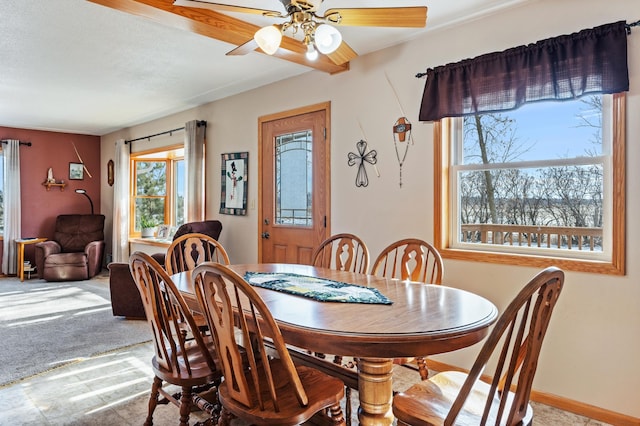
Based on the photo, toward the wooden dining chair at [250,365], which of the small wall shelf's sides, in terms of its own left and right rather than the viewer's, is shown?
front

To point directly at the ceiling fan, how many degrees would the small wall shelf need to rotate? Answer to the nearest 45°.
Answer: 0° — it already faces it

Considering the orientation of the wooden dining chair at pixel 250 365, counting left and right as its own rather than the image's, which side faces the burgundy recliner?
left

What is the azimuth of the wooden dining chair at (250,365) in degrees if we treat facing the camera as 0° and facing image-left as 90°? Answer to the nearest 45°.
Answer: approximately 225°

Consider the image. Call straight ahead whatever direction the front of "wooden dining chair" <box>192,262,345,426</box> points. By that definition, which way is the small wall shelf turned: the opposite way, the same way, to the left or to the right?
to the right

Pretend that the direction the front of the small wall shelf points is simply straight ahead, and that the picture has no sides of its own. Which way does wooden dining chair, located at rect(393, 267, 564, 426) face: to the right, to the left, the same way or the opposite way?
the opposite way

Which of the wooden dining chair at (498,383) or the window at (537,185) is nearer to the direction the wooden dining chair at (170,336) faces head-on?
the window

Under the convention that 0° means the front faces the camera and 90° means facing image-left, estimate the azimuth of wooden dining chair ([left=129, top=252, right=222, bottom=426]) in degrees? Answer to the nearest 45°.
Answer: approximately 225°

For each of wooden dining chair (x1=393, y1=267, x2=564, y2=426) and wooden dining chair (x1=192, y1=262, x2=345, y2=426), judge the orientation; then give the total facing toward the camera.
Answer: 0

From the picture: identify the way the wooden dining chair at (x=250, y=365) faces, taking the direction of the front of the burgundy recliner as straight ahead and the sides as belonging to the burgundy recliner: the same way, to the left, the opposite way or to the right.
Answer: the opposite way

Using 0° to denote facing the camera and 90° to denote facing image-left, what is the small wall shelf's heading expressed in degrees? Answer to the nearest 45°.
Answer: approximately 0°

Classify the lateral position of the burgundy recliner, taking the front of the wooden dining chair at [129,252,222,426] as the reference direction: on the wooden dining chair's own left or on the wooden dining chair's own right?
on the wooden dining chair's own left

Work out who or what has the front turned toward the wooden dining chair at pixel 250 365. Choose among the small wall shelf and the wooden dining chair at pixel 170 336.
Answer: the small wall shelf

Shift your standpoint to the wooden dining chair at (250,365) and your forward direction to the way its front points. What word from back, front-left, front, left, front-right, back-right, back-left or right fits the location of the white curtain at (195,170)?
front-left
